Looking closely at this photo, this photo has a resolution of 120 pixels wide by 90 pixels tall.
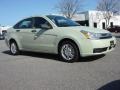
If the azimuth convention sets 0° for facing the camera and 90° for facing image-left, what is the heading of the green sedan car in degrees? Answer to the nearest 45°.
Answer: approximately 315°
